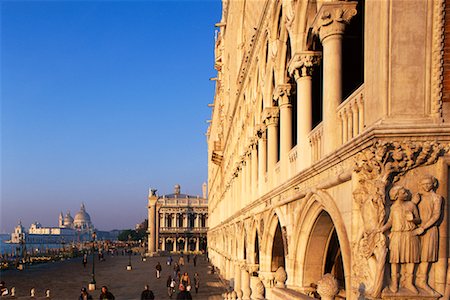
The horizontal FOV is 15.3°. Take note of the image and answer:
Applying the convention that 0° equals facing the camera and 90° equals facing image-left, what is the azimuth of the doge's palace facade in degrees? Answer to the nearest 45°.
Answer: approximately 90°
